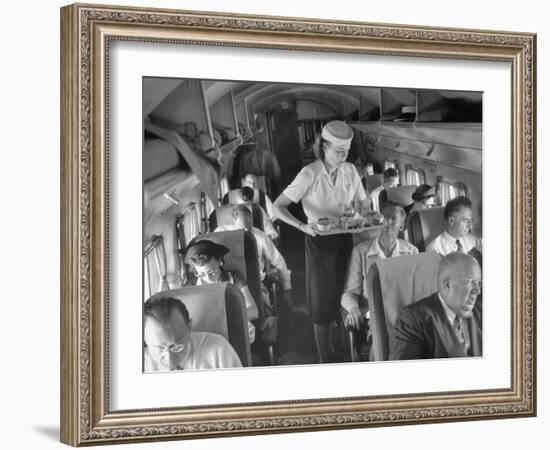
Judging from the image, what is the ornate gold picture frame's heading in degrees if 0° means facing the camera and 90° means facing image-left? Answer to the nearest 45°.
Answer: approximately 315°
